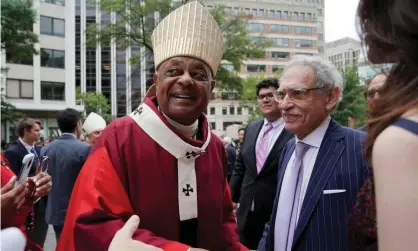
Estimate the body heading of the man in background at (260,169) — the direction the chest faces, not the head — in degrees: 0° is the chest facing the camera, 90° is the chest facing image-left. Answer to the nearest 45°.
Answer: approximately 0°

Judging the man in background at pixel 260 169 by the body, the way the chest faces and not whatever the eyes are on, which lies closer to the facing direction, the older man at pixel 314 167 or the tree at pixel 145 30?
the older man

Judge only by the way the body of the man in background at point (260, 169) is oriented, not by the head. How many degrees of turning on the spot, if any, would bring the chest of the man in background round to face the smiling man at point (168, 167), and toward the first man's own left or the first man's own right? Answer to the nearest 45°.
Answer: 0° — they already face them

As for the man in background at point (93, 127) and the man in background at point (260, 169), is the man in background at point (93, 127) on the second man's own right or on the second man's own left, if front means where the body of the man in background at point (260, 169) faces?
on the second man's own right

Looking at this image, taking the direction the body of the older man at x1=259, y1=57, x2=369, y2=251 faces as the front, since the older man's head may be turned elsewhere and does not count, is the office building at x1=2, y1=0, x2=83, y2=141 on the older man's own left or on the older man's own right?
on the older man's own right

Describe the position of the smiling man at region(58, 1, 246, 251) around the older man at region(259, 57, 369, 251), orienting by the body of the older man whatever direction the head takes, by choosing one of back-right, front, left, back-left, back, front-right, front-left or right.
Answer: front

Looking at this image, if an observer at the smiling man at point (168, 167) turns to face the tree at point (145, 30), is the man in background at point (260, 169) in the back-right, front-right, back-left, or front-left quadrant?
front-right

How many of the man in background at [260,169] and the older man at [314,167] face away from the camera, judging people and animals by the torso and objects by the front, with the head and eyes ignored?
0

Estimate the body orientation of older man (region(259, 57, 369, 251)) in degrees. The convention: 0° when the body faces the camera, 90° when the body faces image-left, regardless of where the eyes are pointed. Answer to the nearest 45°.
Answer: approximately 45°

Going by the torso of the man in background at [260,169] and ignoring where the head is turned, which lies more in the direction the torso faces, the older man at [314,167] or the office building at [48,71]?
the older man

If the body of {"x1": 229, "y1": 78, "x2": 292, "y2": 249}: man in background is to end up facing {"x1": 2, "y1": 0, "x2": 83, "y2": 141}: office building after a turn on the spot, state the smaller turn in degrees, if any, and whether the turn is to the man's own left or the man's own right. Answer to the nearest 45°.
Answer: approximately 135° to the man's own right

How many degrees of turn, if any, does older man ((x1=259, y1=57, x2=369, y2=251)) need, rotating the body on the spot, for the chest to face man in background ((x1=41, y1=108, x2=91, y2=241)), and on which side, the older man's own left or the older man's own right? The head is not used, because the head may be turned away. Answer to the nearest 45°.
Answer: approximately 90° to the older man's own right

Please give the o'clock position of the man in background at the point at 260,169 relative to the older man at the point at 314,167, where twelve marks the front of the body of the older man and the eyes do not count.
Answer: The man in background is roughly at 4 o'clock from the older man.

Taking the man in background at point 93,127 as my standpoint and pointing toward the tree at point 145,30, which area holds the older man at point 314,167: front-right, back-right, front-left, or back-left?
back-right

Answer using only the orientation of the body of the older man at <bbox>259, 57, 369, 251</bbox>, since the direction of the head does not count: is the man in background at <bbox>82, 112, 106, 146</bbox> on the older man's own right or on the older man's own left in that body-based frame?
on the older man's own right
